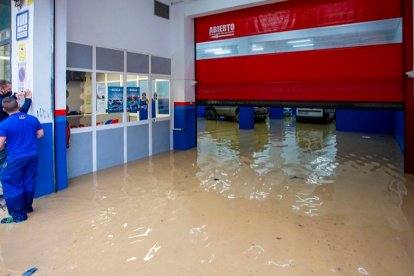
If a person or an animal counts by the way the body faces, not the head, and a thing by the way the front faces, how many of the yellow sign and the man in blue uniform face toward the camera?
1

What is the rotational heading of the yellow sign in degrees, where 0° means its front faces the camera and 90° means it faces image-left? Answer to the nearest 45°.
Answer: approximately 0°

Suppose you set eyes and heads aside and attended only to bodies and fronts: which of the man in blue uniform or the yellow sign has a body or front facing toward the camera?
the yellow sign

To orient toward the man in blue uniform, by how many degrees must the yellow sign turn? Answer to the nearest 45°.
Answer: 0° — it already faces them

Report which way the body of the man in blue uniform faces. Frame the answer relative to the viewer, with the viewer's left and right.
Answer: facing away from the viewer and to the left of the viewer

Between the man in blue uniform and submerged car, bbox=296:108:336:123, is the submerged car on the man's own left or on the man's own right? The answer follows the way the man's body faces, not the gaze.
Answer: on the man's own right
